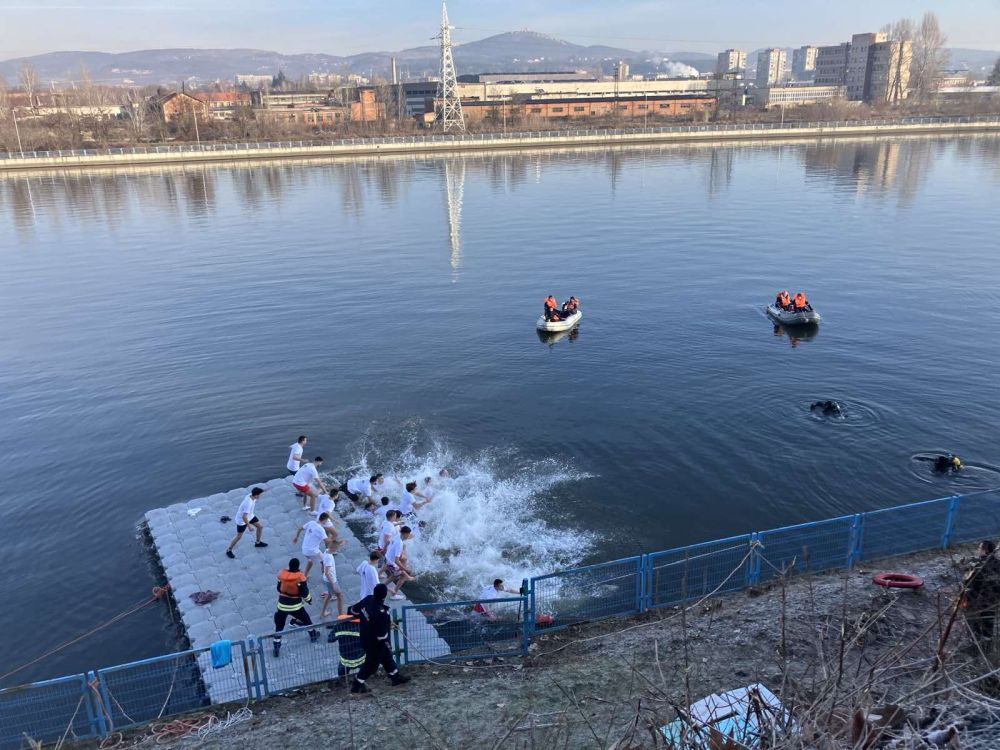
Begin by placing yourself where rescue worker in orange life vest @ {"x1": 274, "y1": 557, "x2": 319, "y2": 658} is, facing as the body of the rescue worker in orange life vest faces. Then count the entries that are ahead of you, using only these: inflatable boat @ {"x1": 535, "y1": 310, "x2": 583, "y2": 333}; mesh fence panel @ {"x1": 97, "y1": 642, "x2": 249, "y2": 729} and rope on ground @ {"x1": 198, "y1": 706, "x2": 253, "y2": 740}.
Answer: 1

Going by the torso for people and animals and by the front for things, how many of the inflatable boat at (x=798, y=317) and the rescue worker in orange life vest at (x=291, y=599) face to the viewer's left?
1

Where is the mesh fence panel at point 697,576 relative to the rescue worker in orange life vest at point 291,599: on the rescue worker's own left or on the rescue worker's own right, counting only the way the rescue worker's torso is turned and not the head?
on the rescue worker's own right

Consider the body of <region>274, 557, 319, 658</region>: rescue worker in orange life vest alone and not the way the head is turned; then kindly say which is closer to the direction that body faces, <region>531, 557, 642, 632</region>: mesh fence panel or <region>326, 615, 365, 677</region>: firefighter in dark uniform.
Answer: the mesh fence panel

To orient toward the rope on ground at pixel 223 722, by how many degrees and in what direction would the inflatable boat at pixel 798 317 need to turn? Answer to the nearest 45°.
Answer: approximately 90° to its left

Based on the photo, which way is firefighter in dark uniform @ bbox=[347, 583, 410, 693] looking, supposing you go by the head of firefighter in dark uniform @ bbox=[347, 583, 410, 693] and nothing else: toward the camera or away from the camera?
away from the camera

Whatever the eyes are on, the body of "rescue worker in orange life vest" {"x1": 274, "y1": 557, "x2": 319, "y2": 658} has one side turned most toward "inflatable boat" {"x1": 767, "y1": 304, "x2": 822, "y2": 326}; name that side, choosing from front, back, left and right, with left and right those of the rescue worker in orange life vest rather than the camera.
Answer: front

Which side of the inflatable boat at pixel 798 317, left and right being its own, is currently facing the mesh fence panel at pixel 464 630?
left

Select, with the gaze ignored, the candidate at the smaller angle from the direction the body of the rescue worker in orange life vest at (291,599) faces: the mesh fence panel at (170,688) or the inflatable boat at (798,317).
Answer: the inflatable boat

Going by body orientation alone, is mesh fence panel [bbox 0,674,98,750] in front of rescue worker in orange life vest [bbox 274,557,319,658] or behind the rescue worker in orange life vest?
behind

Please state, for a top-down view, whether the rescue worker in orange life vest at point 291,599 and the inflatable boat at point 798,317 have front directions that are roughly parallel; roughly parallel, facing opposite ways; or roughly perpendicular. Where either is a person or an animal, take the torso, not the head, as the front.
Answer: roughly perpendicular

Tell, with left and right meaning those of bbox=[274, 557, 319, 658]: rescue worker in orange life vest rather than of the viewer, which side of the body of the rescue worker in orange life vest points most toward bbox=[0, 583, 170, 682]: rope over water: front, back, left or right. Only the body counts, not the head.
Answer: left

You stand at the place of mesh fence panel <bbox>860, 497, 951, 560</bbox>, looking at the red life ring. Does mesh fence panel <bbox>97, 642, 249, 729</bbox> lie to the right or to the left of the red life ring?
right

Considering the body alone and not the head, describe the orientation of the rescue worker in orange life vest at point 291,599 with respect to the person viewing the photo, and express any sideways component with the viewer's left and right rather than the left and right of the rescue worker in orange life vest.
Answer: facing away from the viewer and to the right of the viewer

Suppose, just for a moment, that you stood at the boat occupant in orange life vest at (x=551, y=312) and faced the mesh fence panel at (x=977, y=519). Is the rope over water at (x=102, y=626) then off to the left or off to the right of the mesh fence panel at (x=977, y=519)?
right
